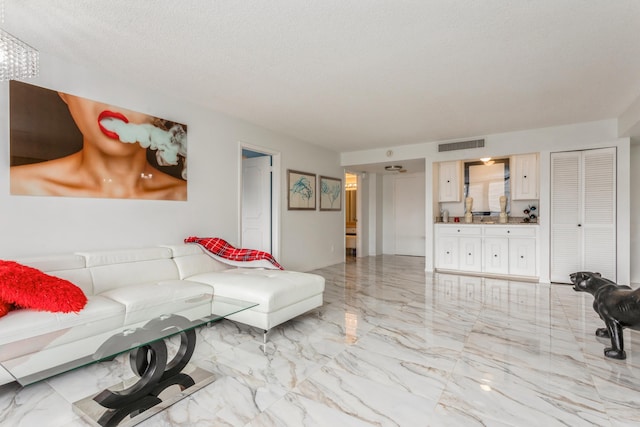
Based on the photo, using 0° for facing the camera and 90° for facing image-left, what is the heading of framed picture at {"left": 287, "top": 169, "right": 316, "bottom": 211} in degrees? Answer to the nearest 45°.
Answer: approximately 315°

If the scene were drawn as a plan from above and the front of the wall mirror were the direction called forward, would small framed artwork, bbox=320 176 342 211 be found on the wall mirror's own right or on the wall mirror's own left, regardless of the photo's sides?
on the wall mirror's own right

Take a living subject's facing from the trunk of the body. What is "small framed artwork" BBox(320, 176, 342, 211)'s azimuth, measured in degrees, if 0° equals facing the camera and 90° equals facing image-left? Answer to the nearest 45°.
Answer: approximately 315°

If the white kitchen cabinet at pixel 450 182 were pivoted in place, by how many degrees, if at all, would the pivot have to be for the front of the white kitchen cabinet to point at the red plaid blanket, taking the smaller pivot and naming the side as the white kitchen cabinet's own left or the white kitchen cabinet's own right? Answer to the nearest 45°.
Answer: approximately 45° to the white kitchen cabinet's own right

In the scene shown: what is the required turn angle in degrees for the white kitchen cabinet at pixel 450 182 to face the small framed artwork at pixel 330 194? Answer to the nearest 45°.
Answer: approximately 90° to its right

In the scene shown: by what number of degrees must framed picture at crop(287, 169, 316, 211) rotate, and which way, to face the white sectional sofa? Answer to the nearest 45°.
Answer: approximately 90° to its right

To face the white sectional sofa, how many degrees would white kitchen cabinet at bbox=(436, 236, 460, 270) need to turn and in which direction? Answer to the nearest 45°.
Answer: approximately 45° to its right

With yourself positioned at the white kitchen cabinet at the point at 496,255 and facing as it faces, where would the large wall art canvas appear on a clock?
The large wall art canvas is roughly at 1 o'clock from the white kitchen cabinet.
